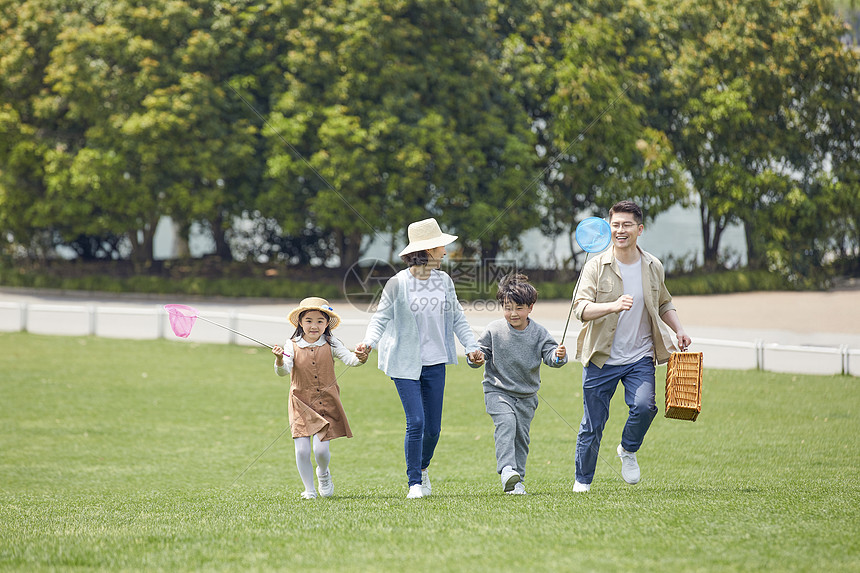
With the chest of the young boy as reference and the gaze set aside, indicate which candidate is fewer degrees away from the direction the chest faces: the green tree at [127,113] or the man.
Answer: the man

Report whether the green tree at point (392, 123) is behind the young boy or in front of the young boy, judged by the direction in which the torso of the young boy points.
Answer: behind

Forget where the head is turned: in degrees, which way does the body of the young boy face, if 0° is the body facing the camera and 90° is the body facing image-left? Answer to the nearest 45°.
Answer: approximately 0°

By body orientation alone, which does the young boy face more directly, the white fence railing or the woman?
the woman

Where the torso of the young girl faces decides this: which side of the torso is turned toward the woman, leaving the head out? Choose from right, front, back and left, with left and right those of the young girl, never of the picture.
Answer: left

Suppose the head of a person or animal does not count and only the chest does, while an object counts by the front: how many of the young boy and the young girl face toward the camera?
2

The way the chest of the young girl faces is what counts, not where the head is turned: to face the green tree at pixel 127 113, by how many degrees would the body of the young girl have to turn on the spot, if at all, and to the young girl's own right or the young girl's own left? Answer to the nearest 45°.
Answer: approximately 180°

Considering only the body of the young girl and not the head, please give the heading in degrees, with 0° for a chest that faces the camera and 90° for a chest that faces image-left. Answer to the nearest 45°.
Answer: approximately 0°

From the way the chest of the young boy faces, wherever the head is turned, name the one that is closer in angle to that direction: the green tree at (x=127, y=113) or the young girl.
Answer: the young girl

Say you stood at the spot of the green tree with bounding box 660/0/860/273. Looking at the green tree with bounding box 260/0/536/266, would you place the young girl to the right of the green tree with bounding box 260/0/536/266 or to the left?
left

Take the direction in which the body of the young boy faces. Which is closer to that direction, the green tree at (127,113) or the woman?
the woman
